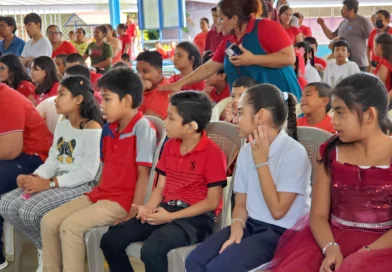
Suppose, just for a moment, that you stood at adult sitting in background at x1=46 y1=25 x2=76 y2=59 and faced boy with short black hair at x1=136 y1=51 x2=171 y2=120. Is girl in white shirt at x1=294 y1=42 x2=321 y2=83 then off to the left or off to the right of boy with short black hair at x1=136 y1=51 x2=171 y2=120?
left

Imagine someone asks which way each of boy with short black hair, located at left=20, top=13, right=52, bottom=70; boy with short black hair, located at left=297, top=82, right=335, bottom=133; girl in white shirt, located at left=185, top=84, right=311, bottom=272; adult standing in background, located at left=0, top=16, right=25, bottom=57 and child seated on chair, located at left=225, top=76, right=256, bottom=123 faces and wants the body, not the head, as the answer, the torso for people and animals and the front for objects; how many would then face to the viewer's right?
0

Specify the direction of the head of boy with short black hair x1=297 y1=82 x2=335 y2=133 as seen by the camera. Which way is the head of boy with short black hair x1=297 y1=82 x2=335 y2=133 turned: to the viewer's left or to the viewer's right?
to the viewer's left

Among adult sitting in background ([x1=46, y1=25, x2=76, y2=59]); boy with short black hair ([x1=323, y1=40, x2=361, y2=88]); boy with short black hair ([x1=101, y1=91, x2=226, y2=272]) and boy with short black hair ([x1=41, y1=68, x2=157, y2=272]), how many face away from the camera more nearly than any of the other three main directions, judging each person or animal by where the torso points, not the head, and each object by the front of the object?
0

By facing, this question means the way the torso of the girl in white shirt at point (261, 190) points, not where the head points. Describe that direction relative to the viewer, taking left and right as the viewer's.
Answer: facing the viewer and to the left of the viewer

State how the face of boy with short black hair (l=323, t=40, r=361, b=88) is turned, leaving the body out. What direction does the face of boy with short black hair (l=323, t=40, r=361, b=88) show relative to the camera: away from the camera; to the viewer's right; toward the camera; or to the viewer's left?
toward the camera

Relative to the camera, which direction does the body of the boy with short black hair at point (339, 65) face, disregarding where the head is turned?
toward the camera

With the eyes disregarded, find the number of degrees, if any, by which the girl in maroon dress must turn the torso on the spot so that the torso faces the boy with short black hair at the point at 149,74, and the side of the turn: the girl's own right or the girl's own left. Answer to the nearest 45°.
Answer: approximately 90° to the girl's own right

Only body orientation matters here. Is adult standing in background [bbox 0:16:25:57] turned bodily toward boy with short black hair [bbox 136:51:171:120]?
no

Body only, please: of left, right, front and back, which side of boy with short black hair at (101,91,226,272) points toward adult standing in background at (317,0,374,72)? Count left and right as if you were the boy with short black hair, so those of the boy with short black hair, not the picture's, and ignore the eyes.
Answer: back

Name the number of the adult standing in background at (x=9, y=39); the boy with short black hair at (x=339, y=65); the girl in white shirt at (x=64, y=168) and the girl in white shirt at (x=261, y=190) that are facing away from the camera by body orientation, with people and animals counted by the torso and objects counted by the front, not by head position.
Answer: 0

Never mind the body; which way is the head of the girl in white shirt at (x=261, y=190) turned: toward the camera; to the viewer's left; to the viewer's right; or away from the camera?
to the viewer's left

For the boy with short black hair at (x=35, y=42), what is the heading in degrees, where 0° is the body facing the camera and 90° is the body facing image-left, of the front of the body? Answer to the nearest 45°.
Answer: approximately 45°

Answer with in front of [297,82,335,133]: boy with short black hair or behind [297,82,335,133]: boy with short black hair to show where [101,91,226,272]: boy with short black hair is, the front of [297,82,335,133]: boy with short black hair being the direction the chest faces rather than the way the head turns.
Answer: in front

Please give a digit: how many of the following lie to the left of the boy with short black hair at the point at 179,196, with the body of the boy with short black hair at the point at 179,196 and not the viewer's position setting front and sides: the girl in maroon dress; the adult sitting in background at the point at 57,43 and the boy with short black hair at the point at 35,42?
1

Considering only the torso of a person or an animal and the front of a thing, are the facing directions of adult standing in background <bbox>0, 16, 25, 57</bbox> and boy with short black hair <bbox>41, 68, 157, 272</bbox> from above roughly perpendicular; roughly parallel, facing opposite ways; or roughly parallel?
roughly parallel

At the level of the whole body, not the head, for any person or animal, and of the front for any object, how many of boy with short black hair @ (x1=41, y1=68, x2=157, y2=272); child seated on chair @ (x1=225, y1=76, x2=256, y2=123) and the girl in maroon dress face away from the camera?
0
